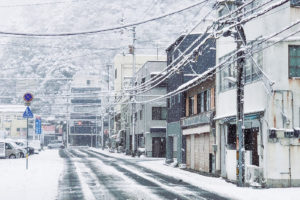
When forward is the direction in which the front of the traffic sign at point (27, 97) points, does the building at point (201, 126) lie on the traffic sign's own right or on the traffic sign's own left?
on the traffic sign's own left

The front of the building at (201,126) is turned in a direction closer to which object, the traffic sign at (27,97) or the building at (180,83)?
the traffic sign

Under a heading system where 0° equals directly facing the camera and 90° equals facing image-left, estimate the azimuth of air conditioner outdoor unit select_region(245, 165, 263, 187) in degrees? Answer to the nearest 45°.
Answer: approximately 45°

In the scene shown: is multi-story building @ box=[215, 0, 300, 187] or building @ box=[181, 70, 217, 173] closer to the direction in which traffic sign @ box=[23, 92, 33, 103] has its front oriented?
the multi-story building

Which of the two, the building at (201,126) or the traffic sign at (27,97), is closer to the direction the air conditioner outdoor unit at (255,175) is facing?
the traffic sign

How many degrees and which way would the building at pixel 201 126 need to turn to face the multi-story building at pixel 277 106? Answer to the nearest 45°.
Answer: approximately 45° to its left

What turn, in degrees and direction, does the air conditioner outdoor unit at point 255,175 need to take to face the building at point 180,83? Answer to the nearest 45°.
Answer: approximately 135° to its right

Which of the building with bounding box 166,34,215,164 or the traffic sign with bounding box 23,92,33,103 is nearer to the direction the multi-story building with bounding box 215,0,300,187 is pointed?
the traffic sign

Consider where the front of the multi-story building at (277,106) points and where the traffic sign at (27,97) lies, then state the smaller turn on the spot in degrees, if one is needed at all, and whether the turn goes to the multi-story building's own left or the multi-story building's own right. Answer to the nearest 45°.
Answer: approximately 45° to the multi-story building's own right
